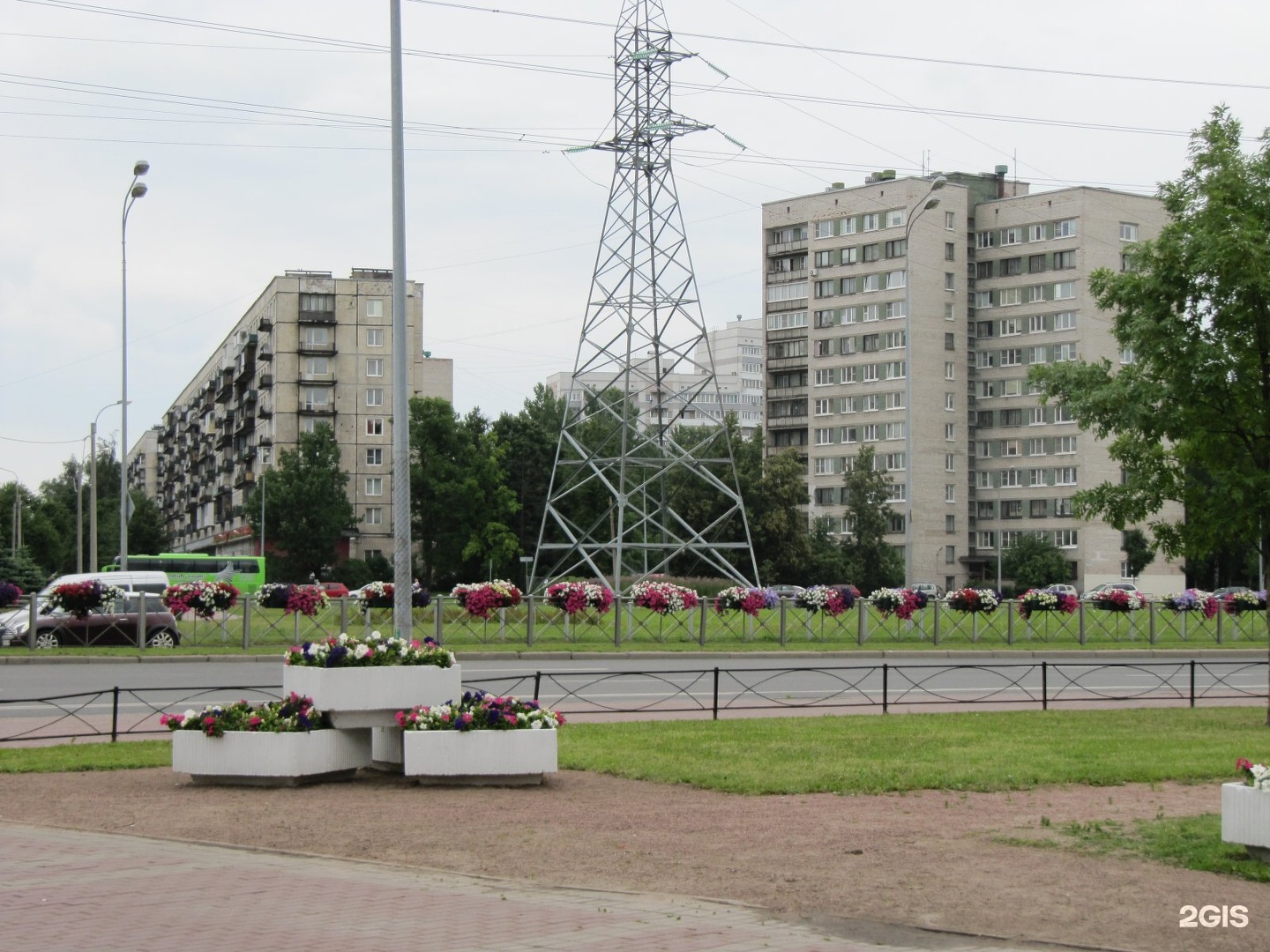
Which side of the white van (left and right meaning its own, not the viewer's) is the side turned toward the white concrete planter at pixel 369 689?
left

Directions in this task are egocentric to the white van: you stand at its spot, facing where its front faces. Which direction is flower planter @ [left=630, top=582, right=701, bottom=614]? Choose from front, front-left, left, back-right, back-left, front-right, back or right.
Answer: back-left

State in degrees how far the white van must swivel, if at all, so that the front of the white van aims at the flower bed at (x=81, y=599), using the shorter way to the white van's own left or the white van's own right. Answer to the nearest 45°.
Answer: approximately 90° to the white van's own left

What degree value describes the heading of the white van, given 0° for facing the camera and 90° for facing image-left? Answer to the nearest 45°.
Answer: approximately 90°

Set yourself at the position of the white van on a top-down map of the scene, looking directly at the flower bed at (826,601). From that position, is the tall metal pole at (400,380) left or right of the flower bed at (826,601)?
right

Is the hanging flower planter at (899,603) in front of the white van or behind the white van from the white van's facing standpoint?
behind

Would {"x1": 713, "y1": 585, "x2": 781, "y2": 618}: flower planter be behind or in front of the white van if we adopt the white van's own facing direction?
behind

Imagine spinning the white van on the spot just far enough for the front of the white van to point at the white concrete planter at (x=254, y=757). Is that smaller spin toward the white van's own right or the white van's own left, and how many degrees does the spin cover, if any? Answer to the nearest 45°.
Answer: approximately 90° to the white van's own left

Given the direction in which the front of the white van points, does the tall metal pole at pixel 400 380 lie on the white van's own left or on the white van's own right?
on the white van's own left

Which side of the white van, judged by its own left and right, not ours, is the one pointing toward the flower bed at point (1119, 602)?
back
